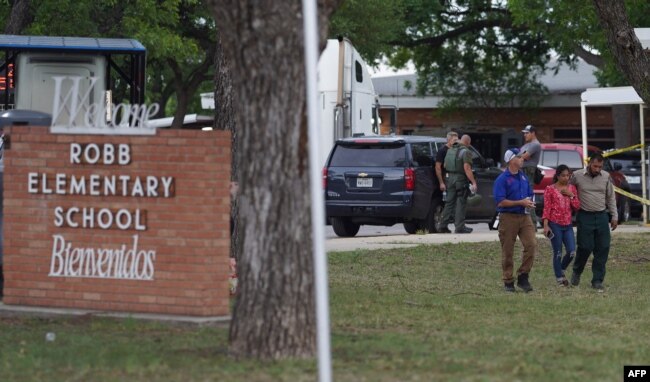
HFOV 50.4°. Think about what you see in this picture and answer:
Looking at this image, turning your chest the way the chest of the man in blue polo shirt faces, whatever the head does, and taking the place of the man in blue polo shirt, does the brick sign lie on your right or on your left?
on your right

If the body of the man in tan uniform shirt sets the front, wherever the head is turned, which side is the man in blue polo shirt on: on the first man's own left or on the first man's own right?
on the first man's own right

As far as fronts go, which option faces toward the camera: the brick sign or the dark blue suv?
the brick sign

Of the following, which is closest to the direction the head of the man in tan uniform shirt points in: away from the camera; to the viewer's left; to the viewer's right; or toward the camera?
toward the camera

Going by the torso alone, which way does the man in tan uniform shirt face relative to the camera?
toward the camera

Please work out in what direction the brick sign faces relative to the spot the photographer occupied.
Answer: facing the viewer

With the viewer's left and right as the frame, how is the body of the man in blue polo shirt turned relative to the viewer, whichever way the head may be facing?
facing the viewer and to the right of the viewer

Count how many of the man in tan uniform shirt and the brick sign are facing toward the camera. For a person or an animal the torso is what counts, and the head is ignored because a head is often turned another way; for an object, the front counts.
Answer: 2

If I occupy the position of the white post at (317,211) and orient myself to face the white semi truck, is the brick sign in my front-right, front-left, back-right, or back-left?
front-left

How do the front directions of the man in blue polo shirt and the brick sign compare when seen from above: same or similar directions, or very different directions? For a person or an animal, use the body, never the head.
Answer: same or similar directions

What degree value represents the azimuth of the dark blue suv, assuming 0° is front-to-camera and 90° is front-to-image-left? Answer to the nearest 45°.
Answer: approximately 225°

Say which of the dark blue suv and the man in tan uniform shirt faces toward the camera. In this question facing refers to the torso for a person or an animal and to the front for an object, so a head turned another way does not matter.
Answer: the man in tan uniform shirt
